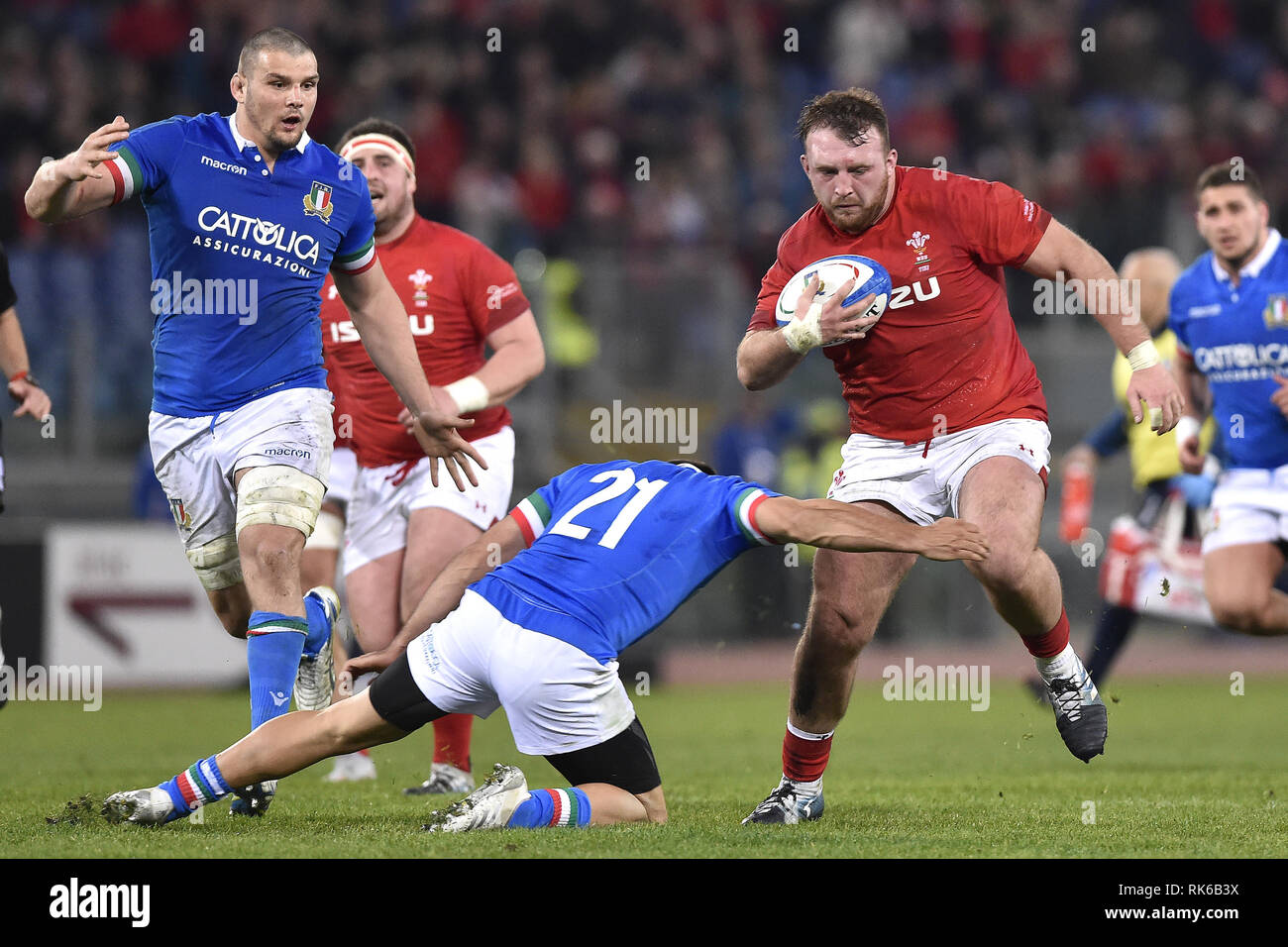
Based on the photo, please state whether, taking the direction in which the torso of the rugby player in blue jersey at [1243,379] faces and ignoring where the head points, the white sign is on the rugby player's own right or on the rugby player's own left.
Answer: on the rugby player's own right

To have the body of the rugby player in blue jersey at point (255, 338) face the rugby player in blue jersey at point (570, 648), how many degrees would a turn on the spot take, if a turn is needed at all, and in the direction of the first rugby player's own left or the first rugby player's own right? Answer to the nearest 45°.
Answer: approximately 45° to the first rugby player's own left

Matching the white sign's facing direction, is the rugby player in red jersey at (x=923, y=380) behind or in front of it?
in front

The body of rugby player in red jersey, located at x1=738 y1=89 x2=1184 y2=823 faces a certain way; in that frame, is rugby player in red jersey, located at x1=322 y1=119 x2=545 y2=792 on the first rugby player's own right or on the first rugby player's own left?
on the first rugby player's own right

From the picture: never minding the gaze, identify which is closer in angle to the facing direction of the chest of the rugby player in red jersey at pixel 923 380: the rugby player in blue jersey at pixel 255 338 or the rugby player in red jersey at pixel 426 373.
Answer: the rugby player in blue jersey

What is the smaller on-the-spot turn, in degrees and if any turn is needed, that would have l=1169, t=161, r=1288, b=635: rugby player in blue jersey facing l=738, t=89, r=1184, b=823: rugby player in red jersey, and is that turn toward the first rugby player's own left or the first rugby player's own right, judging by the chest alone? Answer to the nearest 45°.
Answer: approximately 45° to the first rugby player's own right

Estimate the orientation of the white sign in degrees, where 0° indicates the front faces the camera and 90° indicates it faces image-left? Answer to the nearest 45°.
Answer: approximately 0°

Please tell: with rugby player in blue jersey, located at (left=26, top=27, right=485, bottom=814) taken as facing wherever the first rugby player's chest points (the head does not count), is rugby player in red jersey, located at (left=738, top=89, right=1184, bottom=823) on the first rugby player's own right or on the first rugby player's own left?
on the first rugby player's own left

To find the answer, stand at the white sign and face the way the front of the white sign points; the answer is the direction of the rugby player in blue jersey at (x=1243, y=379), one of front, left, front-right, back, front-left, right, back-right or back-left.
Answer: front-left

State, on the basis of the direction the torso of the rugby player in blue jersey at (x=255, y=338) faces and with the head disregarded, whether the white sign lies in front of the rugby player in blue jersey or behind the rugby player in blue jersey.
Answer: behind
